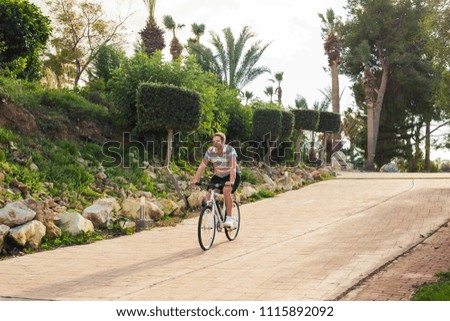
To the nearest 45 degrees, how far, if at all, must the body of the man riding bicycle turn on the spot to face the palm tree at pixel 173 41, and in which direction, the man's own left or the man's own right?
approximately 135° to the man's own right

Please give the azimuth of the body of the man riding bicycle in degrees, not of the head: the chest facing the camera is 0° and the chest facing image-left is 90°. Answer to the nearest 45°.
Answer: approximately 45°

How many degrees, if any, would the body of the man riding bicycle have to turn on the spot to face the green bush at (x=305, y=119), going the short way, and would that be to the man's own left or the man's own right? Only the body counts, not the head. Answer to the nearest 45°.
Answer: approximately 135° to the man's own right

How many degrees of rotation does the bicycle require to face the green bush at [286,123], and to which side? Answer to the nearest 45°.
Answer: approximately 135° to its right

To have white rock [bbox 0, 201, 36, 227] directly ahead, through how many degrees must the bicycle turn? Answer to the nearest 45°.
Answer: approximately 45° to its right

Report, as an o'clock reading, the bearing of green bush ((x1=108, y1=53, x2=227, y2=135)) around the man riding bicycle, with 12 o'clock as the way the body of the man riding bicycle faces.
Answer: The green bush is roughly at 4 o'clock from the man riding bicycle.

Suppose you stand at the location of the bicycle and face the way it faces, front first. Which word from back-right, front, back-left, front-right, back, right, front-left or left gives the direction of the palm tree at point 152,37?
back-right

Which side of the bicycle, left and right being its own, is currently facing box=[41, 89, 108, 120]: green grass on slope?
right

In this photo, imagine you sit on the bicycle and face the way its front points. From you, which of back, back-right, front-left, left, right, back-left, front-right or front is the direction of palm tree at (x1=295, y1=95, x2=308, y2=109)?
back-right

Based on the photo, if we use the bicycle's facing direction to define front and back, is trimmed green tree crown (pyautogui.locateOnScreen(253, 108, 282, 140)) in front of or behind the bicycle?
behind
